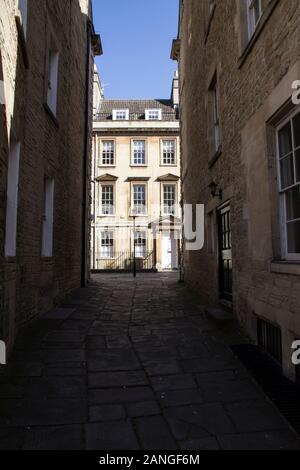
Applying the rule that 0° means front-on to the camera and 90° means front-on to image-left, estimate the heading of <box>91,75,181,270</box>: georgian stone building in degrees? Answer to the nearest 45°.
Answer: approximately 0°

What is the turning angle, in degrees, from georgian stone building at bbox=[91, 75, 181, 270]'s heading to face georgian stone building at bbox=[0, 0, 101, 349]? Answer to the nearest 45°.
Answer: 0° — it already faces it
